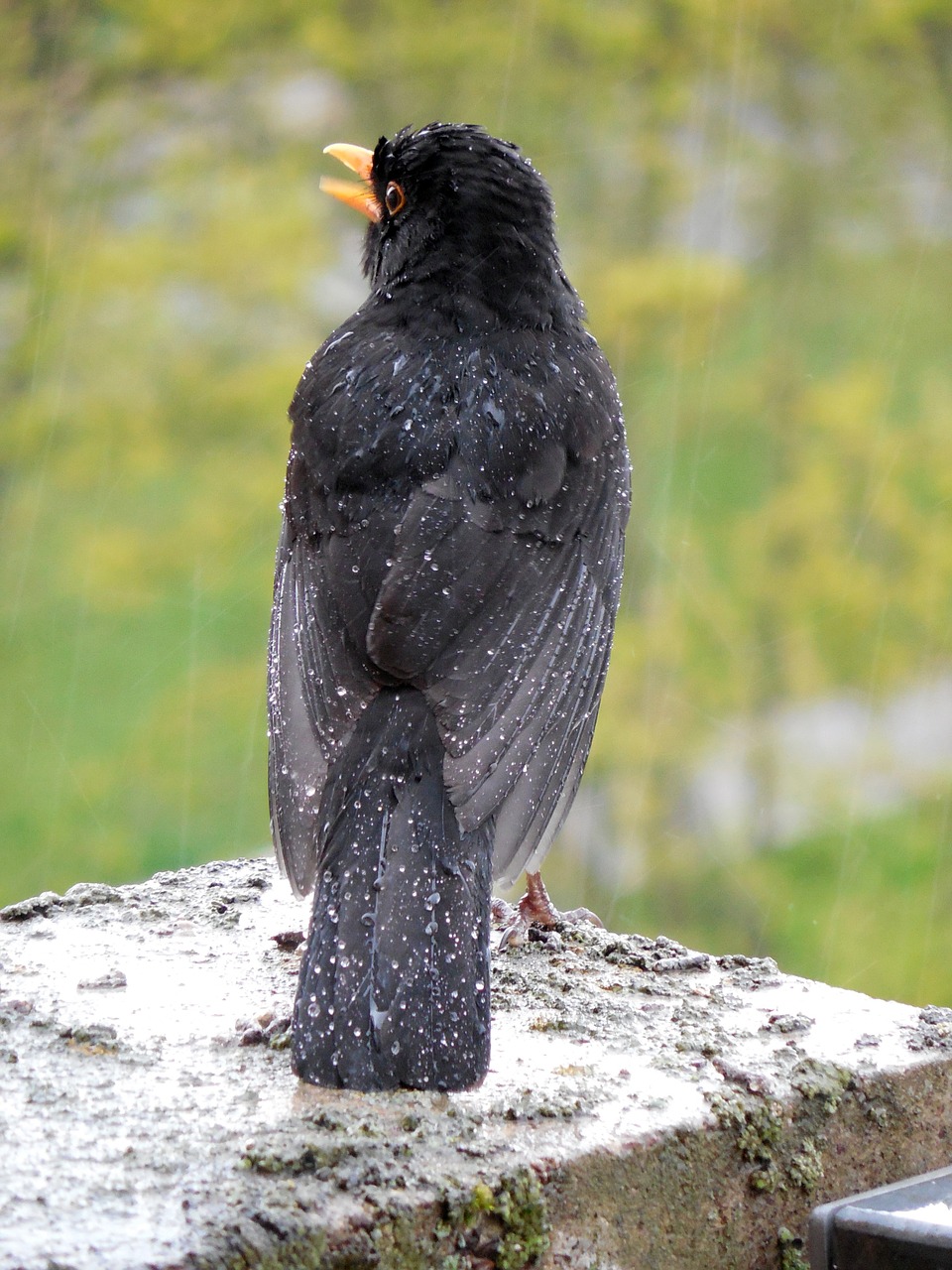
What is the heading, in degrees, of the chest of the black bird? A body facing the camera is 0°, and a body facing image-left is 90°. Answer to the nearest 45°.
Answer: approximately 180°

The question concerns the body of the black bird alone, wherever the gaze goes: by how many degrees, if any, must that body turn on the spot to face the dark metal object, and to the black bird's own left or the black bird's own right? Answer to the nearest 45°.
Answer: approximately 135° to the black bird's own right
